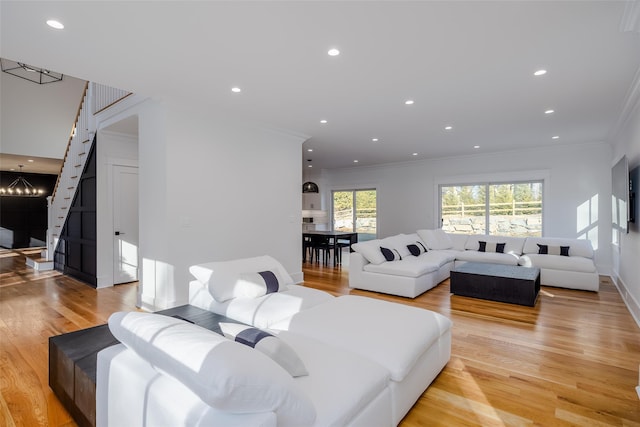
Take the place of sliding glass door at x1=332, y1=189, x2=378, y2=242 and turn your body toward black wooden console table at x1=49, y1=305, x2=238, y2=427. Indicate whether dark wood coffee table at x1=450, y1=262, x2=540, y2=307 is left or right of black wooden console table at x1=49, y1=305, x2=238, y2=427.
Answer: left

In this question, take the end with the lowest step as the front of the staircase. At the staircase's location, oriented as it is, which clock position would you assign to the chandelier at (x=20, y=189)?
The chandelier is roughly at 1 o'clock from the staircase.

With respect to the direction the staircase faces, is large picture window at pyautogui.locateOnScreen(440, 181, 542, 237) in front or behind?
behind

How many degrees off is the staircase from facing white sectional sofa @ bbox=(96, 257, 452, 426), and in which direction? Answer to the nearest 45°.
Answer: approximately 135° to its left

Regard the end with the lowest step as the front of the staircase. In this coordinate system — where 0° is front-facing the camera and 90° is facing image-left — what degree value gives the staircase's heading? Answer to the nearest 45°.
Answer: approximately 135°

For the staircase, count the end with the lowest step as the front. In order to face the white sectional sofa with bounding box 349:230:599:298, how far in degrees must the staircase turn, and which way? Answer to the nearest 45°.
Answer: approximately 180°

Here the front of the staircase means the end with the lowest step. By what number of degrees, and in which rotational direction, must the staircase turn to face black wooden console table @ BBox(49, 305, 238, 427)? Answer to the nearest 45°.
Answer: approximately 135° to its left
